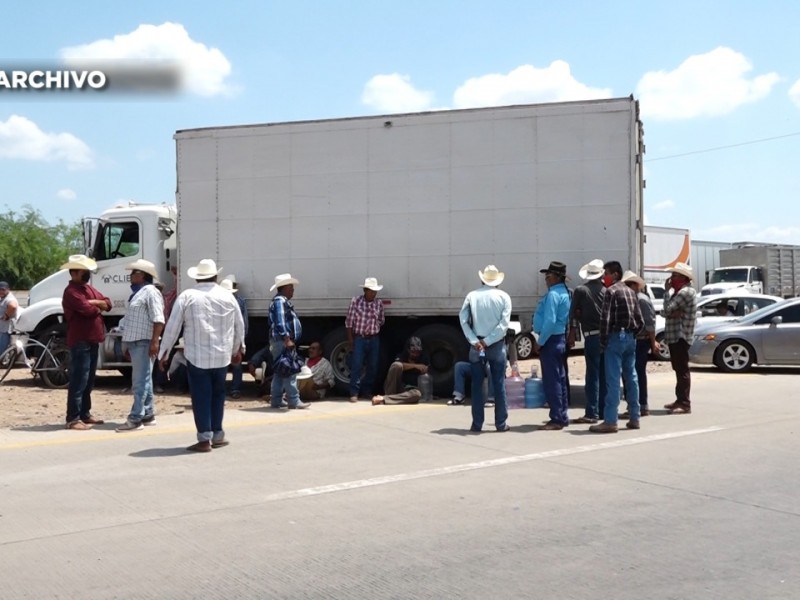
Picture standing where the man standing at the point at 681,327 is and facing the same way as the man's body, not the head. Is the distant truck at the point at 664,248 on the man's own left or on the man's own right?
on the man's own right

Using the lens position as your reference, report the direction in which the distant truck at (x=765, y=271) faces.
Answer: facing the viewer and to the left of the viewer

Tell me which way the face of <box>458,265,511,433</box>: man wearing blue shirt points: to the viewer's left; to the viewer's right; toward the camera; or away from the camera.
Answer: away from the camera

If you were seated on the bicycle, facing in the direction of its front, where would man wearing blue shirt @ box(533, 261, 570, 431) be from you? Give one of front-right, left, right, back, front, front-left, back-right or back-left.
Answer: back-left

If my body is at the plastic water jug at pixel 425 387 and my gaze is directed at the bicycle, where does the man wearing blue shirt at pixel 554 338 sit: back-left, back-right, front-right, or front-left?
back-left

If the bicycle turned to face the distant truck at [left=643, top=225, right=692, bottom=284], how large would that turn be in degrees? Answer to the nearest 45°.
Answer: approximately 135° to its right

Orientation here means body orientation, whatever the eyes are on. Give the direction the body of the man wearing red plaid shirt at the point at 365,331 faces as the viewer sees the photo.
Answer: toward the camera

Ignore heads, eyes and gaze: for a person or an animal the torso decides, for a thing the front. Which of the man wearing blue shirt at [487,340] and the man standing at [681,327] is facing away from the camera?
the man wearing blue shirt

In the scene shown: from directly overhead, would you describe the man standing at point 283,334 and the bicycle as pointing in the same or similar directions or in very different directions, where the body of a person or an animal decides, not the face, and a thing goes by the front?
very different directions

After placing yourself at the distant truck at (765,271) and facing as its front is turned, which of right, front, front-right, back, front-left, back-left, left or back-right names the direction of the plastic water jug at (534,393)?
front-left

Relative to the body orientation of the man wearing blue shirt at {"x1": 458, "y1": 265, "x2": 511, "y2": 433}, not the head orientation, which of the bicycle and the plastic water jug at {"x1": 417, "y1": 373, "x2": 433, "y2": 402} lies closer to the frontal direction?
the plastic water jug

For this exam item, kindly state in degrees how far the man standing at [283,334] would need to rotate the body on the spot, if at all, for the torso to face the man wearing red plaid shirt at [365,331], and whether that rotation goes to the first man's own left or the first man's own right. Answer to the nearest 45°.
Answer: approximately 45° to the first man's own left

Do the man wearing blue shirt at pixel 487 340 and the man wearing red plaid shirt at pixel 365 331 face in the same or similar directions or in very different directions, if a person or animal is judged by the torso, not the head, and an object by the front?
very different directions

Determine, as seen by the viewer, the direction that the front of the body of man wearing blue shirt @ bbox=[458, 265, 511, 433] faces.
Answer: away from the camera

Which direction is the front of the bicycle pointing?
to the viewer's left

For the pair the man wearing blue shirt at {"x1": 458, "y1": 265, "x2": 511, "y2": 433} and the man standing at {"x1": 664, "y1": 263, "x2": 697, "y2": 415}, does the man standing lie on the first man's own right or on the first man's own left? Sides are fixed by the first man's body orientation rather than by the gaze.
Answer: on the first man's own right

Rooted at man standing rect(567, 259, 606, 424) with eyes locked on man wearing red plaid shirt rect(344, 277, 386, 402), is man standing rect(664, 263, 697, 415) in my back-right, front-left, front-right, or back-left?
back-right
